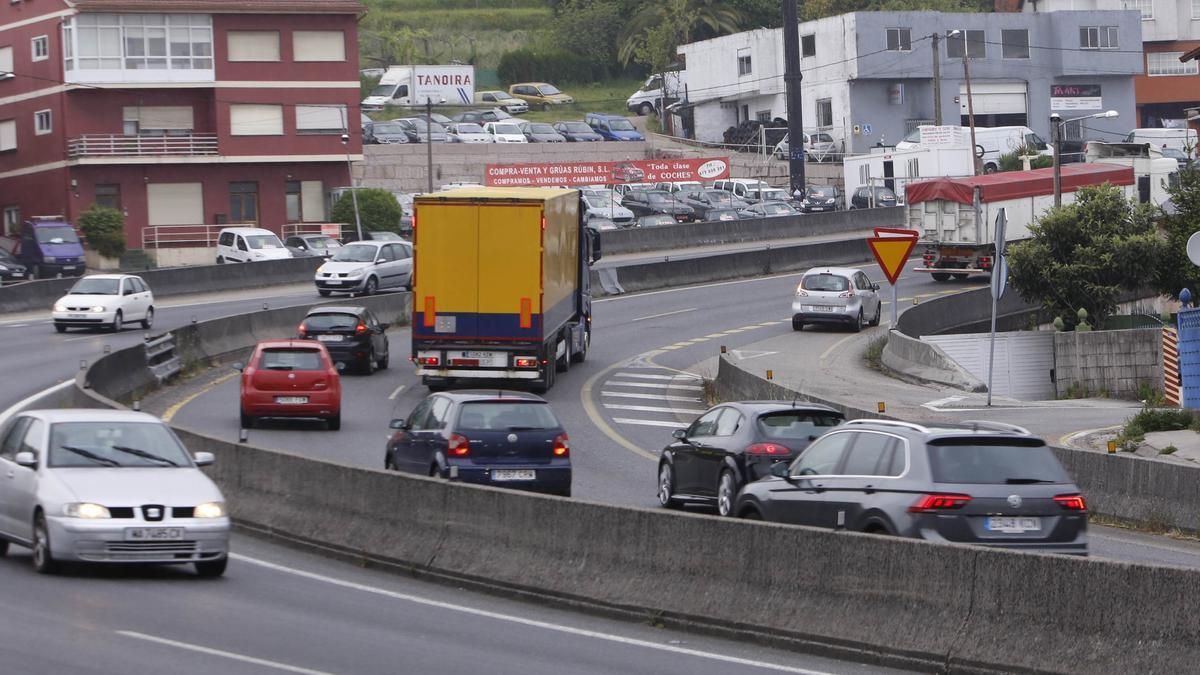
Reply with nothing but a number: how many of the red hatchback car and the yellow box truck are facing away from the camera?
2

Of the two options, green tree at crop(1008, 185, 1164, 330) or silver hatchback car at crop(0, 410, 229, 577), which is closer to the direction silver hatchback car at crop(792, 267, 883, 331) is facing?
the green tree

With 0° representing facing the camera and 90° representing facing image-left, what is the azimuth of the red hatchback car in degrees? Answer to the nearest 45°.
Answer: approximately 180°

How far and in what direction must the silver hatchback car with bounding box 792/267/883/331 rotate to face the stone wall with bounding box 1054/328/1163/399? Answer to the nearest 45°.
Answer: approximately 90° to its right

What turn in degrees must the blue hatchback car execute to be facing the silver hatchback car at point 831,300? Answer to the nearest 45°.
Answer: approximately 45° to its right

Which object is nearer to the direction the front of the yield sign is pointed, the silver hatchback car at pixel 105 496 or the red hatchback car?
the silver hatchback car

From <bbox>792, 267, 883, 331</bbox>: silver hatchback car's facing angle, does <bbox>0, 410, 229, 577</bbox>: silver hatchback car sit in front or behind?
behind

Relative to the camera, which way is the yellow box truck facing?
away from the camera

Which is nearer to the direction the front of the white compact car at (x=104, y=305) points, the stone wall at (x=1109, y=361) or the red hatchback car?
the red hatchback car

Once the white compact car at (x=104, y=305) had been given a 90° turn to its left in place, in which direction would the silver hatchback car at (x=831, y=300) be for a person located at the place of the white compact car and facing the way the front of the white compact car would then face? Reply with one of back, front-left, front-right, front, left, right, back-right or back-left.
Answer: front-left

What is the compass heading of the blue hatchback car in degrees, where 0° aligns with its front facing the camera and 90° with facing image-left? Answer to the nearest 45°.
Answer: approximately 135°

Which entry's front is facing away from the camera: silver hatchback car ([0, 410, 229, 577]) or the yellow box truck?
the yellow box truck
